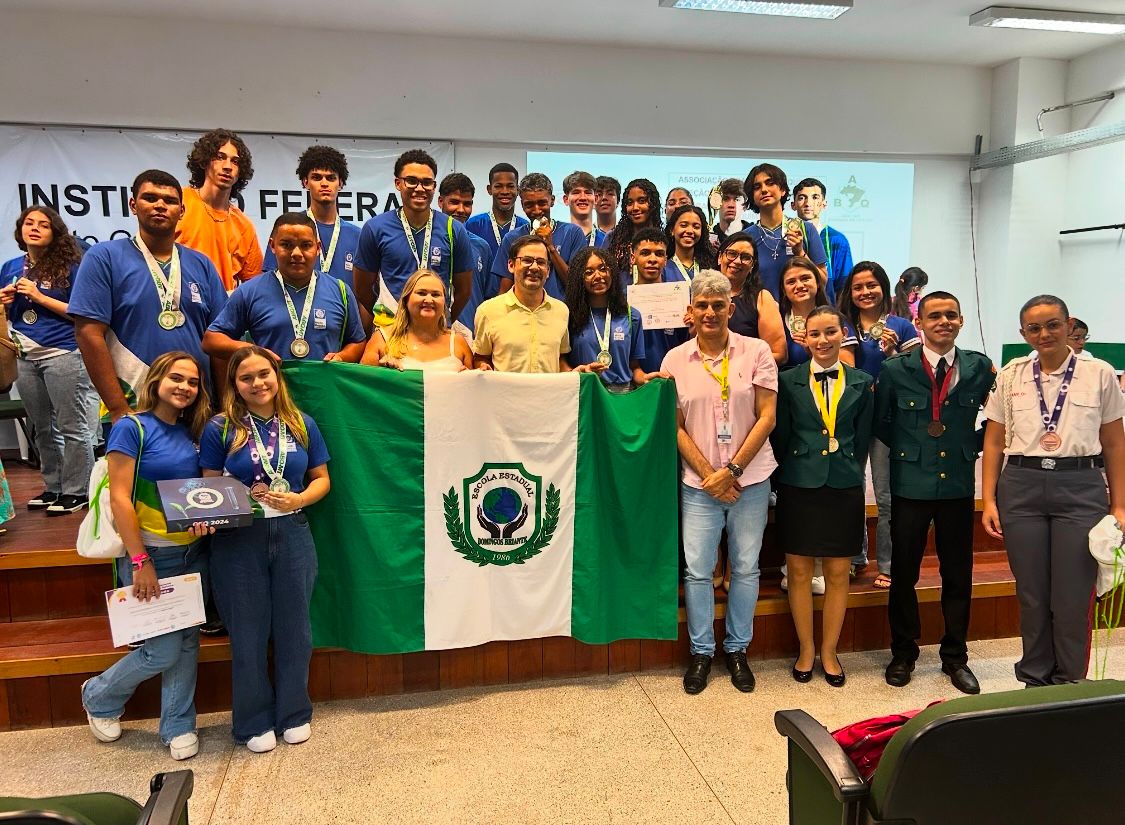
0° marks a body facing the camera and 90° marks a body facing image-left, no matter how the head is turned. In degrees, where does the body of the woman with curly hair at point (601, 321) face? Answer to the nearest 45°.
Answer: approximately 0°

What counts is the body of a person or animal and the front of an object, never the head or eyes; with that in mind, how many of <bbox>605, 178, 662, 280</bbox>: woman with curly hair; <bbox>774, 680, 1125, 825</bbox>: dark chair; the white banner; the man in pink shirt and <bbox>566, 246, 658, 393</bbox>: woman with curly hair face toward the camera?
4

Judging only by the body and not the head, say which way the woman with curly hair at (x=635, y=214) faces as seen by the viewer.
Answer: toward the camera

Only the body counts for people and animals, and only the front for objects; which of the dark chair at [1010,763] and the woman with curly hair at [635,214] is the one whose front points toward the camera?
the woman with curly hair

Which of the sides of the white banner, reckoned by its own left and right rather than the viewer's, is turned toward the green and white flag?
front

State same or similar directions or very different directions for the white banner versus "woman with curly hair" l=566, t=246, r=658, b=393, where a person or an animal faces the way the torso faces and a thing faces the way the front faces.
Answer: same or similar directions

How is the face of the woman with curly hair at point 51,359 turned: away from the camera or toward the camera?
toward the camera

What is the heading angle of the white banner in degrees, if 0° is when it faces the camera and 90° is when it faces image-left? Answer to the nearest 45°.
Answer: approximately 0°

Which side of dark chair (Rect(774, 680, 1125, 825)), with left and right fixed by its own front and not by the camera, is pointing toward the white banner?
front

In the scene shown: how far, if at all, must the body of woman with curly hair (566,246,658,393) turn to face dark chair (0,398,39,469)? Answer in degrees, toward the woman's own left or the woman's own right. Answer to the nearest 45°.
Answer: approximately 135° to the woman's own right

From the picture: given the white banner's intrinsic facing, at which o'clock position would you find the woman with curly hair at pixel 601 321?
The woman with curly hair is roughly at 11 o'clock from the white banner.

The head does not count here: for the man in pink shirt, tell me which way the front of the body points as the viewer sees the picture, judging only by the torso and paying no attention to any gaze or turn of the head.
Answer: toward the camera

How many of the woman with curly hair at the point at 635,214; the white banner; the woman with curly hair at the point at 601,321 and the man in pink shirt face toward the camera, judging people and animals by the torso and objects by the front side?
4

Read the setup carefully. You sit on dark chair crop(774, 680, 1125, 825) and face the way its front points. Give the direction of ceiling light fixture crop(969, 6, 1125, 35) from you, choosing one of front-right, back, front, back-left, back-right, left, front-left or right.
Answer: front-right

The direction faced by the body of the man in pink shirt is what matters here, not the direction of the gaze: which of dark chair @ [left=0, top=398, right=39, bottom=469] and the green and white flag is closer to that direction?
the green and white flag

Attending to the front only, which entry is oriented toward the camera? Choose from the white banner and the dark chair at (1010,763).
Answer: the white banner
